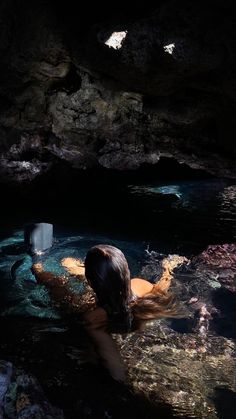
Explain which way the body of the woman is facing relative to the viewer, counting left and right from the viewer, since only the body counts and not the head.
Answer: facing away from the viewer and to the left of the viewer
